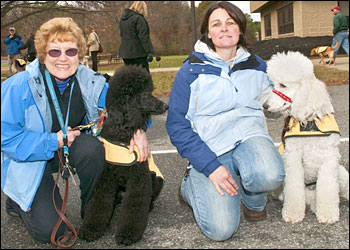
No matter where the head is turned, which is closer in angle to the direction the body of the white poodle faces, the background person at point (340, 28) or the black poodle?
the black poodle

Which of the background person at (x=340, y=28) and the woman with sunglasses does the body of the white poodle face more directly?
the woman with sunglasses

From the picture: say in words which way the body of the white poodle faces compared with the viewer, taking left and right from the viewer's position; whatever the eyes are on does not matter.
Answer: facing the viewer

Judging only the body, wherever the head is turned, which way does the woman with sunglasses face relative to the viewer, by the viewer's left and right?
facing the viewer and to the right of the viewer

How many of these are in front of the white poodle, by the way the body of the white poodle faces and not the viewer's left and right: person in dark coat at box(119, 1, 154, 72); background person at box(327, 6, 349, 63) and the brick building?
0

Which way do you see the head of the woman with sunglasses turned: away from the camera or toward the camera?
toward the camera

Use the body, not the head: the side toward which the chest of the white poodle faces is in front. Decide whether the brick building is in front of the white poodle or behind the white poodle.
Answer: behind

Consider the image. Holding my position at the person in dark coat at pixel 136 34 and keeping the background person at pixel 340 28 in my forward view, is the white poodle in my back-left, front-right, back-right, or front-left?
back-right

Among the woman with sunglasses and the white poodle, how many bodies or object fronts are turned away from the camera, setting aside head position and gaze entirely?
0

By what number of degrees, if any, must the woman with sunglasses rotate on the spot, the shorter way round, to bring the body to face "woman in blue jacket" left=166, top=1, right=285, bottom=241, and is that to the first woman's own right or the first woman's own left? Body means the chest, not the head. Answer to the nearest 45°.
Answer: approximately 45° to the first woman's own left

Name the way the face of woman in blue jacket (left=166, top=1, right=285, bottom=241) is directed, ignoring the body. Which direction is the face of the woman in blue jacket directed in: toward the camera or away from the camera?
toward the camera

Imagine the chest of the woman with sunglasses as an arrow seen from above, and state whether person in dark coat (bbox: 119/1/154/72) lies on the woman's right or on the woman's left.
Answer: on the woman's left
